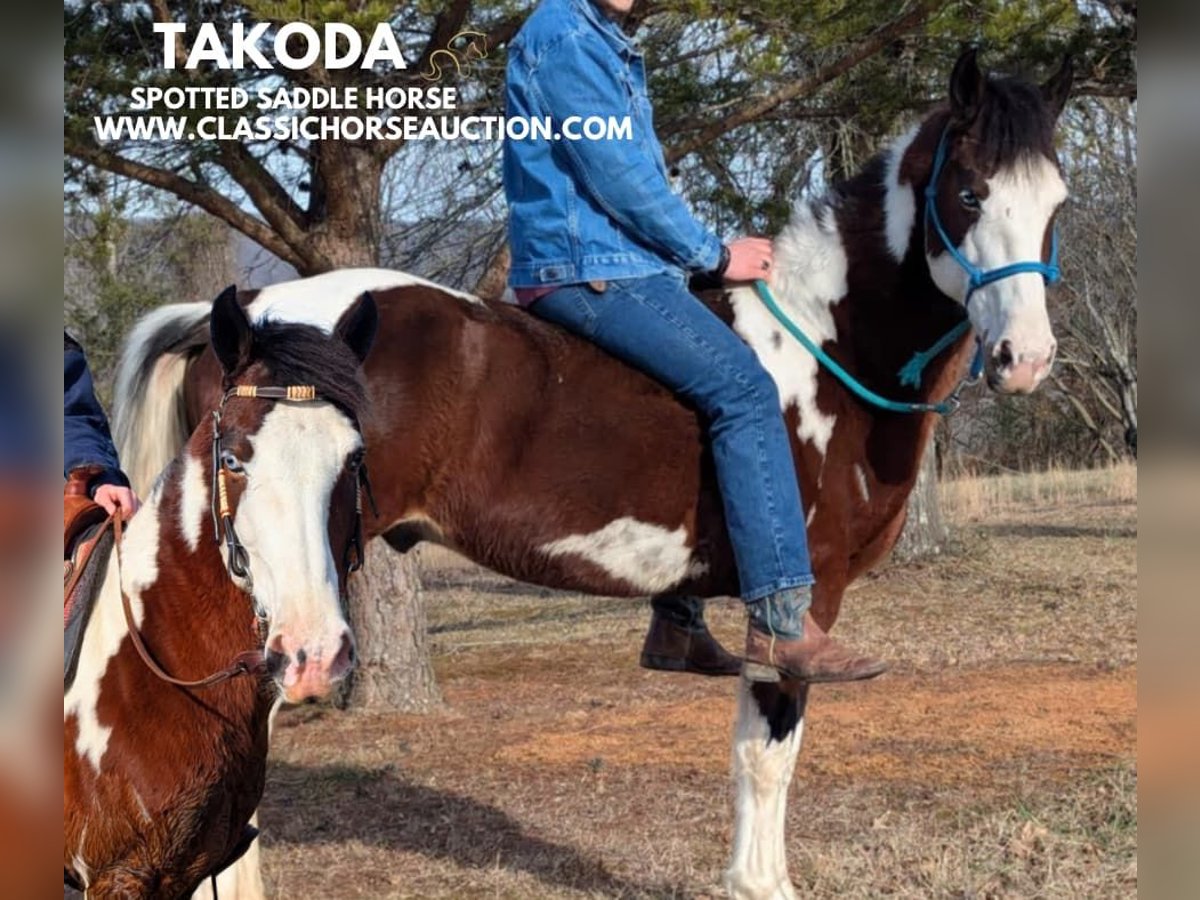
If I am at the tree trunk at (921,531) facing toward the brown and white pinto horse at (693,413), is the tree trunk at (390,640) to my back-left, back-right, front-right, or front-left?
front-right

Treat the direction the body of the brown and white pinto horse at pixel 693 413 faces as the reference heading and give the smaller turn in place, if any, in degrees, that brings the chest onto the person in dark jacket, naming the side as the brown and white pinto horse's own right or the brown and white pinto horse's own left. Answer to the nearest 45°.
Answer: approximately 135° to the brown and white pinto horse's own right

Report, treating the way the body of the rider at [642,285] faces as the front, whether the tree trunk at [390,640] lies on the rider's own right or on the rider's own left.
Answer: on the rider's own left

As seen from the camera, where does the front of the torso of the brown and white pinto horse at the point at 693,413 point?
to the viewer's right

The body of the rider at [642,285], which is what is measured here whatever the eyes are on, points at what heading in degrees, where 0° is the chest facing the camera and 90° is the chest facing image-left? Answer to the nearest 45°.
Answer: approximately 270°

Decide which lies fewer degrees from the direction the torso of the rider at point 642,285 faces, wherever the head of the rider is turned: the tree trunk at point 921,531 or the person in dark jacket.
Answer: the tree trunk

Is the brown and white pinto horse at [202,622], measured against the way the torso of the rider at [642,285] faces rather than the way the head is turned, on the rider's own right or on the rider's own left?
on the rider's own right

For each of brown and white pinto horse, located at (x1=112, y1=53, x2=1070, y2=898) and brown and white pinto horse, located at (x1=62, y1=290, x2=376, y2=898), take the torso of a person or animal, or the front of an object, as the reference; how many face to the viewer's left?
0

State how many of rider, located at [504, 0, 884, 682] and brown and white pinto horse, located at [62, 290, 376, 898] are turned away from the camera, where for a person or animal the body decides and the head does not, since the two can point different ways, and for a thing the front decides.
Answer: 0

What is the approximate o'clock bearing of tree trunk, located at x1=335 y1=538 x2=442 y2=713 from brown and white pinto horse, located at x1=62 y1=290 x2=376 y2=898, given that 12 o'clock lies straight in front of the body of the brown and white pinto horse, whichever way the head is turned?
The tree trunk is roughly at 8 o'clock from the brown and white pinto horse.
